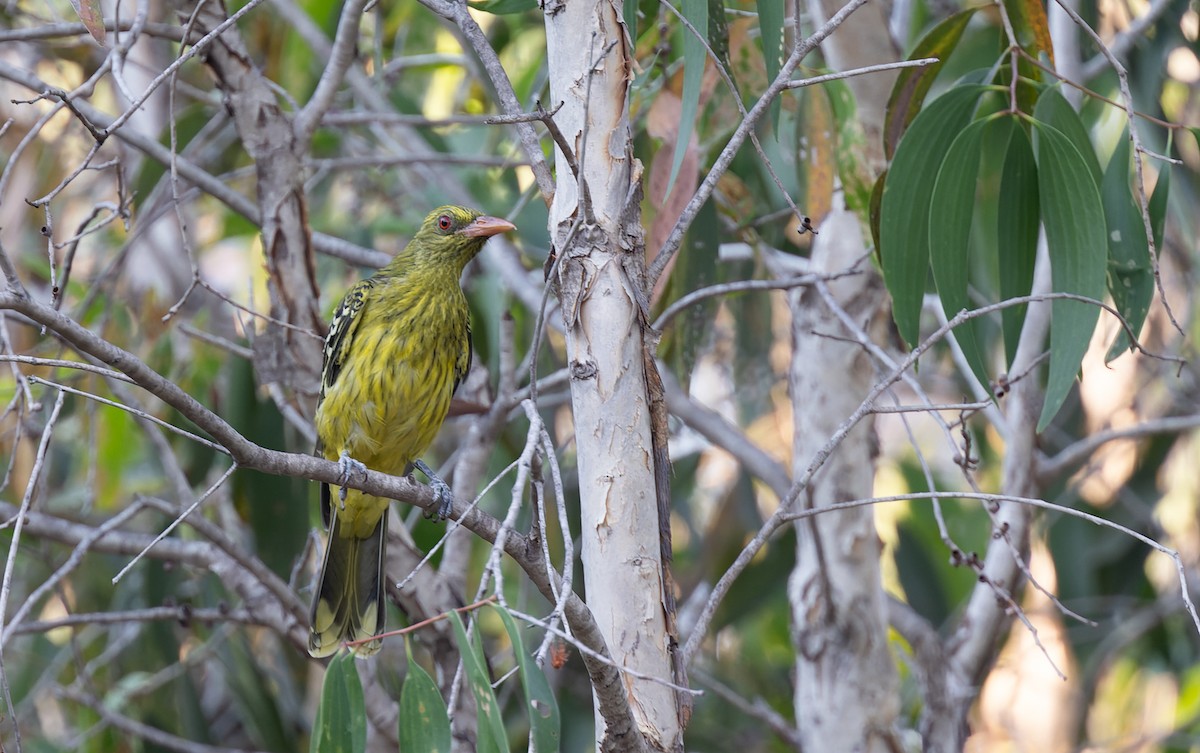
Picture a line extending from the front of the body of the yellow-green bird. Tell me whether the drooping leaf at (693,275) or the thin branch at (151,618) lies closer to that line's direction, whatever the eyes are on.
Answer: the drooping leaf

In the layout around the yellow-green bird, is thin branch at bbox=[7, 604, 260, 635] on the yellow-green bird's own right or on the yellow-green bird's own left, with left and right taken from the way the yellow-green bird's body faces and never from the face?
on the yellow-green bird's own right

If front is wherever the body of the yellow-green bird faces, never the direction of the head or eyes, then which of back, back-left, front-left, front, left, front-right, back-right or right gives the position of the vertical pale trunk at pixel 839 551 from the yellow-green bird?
front-left

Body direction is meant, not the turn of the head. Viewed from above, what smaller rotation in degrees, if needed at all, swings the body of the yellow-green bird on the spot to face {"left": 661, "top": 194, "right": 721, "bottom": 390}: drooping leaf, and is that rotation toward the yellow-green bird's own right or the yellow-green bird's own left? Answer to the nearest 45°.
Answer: approximately 45° to the yellow-green bird's own left

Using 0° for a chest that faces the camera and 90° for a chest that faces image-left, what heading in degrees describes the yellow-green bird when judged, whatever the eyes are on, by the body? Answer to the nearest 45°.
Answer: approximately 315°

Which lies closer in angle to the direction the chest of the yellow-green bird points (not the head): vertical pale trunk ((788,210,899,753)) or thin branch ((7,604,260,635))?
the vertical pale trunk

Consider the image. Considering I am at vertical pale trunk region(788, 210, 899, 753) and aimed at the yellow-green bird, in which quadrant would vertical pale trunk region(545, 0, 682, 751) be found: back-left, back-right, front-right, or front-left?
front-left
